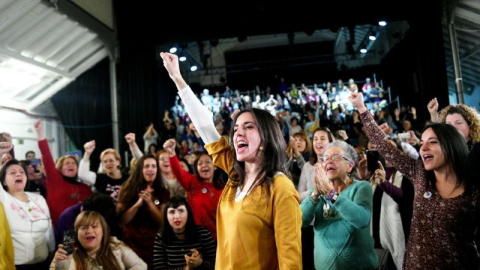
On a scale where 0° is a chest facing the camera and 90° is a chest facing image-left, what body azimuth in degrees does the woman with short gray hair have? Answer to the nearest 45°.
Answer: approximately 45°

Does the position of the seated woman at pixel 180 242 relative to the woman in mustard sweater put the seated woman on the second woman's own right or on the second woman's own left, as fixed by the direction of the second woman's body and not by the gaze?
on the second woman's own right

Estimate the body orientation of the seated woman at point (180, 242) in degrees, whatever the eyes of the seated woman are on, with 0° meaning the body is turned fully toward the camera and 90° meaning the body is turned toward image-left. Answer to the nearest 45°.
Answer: approximately 0°

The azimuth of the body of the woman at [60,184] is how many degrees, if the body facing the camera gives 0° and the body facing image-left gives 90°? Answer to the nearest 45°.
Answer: approximately 315°

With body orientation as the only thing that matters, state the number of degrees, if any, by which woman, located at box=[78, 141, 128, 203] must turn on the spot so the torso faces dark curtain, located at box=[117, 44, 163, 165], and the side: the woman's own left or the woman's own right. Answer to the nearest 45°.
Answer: approximately 180°
